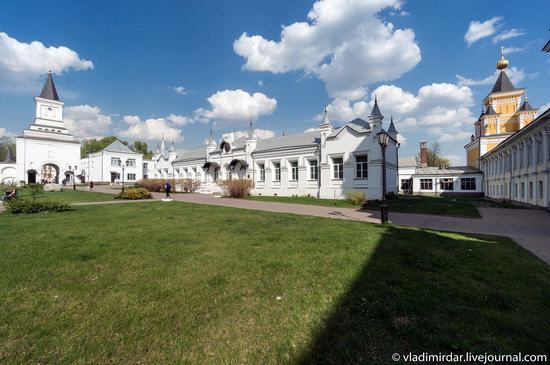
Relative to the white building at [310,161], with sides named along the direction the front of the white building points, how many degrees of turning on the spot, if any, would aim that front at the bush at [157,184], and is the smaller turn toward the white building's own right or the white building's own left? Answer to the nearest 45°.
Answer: approximately 90° to the white building's own right

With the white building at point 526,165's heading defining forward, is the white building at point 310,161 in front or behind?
in front

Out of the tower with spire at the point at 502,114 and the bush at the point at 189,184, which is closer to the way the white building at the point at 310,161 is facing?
the bush

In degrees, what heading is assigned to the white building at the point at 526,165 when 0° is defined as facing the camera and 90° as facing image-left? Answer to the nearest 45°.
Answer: approximately 45°

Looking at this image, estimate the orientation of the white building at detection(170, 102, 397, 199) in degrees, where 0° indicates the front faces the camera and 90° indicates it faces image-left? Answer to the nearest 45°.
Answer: approximately 45°

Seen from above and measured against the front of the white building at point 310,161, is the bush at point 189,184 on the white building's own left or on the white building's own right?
on the white building's own right

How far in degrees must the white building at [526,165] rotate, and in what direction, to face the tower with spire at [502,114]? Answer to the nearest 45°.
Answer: approximately 135° to its right

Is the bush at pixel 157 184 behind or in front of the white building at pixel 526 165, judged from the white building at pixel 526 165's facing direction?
in front
